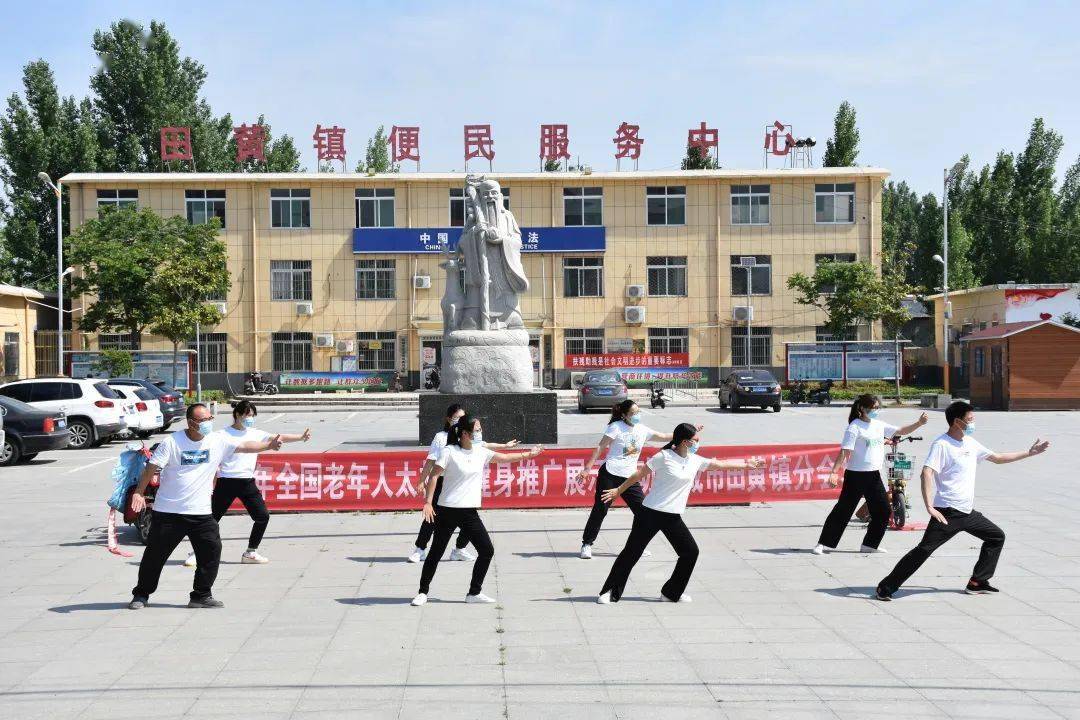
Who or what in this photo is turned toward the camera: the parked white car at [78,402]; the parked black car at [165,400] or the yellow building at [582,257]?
the yellow building

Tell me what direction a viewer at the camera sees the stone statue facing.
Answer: facing the viewer

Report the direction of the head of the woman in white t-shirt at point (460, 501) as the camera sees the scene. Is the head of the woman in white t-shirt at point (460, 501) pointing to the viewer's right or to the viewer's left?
to the viewer's right

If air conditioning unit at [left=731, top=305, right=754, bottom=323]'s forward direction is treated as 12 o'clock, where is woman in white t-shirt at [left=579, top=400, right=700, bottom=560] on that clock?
The woman in white t-shirt is roughly at 12 o'clock from the air conditioning unit.

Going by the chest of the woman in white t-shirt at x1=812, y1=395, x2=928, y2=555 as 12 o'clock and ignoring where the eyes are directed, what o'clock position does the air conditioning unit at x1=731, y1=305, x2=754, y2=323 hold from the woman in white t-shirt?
The air conditioning unit is roughly at 7 o'clock from the woman in white t-shirt.

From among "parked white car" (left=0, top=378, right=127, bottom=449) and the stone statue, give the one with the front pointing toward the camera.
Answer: the stone statue

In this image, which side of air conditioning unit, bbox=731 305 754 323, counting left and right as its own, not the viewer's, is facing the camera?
front

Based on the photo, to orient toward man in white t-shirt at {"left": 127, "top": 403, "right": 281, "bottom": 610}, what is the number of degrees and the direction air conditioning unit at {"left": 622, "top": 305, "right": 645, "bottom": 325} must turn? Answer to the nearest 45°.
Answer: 0° — it already faces them

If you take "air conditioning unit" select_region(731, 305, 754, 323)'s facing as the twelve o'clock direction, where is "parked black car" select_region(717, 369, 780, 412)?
The parked black car is roughly at 12 o'clock from the air conditioning unit.

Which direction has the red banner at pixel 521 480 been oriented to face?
toward the camera

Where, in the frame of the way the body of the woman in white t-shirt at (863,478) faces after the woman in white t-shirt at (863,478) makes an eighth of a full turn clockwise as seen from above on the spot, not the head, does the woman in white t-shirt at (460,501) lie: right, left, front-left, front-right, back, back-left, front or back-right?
front-right

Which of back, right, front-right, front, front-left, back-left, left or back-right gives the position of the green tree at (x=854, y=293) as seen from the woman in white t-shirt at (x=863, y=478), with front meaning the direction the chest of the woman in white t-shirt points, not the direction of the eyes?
back-left

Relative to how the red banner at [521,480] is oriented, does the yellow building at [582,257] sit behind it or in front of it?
behind
